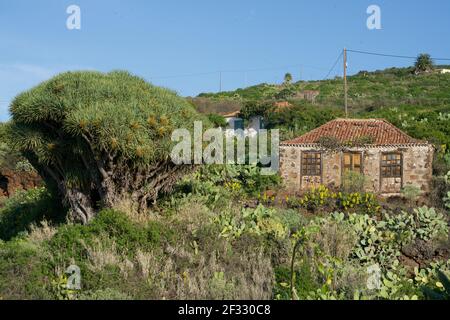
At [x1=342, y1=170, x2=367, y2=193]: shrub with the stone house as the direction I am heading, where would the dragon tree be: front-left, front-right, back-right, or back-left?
back-left

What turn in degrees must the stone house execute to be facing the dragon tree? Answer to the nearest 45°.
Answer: approximately 45° to its right

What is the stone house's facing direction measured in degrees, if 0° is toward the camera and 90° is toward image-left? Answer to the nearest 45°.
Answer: approximately 0°

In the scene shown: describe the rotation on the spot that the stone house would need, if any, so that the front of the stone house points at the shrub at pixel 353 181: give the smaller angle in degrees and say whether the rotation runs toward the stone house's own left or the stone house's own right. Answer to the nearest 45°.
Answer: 0° — it already faces it
